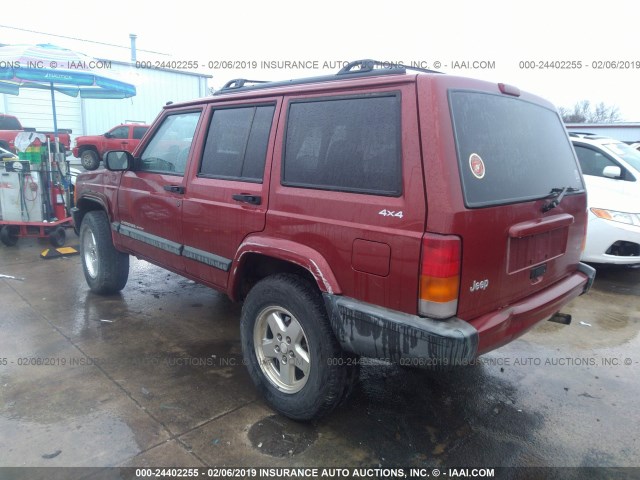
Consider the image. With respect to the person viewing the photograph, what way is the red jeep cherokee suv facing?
facing away from the viewer and to the left of the viewer

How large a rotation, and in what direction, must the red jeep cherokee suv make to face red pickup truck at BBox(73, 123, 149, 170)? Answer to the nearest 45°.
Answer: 0° — it already faces it

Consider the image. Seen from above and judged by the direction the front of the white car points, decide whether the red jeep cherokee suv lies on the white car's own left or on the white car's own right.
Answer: on the white car's own right

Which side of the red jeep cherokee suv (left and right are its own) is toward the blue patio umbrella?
front

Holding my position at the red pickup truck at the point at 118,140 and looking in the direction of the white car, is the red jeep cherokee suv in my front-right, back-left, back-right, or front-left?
front-right

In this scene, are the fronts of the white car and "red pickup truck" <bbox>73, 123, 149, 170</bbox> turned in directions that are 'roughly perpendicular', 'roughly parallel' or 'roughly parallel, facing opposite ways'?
roughly perpendicular

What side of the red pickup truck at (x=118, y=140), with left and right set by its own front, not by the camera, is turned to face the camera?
left

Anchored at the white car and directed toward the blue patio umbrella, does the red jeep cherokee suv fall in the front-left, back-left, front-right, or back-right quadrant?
front-left

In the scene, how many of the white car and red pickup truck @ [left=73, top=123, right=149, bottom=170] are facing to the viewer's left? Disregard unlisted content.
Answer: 1

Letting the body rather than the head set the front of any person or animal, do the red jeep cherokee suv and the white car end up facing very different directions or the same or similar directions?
very different directions

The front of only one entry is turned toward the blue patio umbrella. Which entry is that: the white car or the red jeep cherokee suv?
the red jeep cherokee suv

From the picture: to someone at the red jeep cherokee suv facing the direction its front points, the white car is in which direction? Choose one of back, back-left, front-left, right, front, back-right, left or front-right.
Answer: right

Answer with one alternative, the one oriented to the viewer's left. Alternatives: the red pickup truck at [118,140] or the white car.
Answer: the red pickup truck

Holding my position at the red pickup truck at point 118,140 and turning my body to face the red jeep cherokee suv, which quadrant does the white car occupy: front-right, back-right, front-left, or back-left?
front-left

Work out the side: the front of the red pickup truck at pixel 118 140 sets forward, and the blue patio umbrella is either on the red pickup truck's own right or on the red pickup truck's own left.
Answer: on the red pickup truck's own left
